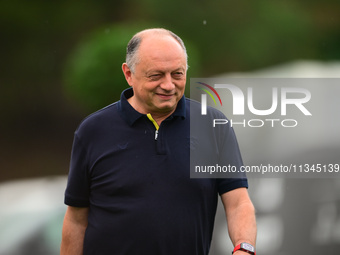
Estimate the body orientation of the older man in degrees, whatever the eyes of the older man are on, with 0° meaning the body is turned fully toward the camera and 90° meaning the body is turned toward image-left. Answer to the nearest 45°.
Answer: approximately 0°
